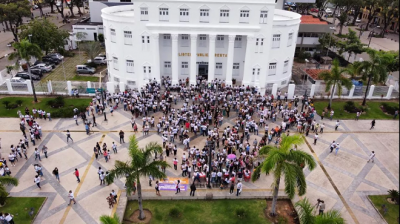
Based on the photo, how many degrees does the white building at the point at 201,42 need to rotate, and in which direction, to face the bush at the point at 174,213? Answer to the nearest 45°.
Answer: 0° — it already faces it

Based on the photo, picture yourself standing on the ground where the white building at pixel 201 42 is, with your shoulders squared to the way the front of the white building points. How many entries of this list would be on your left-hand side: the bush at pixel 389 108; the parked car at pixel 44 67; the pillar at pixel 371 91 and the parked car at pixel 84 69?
2

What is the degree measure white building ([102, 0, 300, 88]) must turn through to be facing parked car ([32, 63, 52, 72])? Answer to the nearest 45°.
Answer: approximately 90° to its right

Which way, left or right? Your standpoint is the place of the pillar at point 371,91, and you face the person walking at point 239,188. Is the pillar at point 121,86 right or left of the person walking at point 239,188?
right

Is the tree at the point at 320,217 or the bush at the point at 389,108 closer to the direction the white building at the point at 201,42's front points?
the tree

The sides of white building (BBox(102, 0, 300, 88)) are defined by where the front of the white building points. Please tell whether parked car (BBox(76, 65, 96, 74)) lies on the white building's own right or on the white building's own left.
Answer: on the white building's own right

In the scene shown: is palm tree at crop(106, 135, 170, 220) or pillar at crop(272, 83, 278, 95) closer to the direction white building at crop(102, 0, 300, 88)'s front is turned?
the palm tree

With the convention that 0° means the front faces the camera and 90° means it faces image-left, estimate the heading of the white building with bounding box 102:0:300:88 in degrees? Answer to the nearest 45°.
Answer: approximately 0°

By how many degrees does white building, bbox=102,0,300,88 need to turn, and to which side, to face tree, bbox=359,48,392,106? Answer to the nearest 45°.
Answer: approximately 90° to its left

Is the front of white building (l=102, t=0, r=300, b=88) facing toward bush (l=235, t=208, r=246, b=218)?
yes

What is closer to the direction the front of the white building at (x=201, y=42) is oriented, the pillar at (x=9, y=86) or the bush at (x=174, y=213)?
the bush

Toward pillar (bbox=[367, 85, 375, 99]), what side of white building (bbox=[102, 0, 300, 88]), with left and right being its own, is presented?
left
